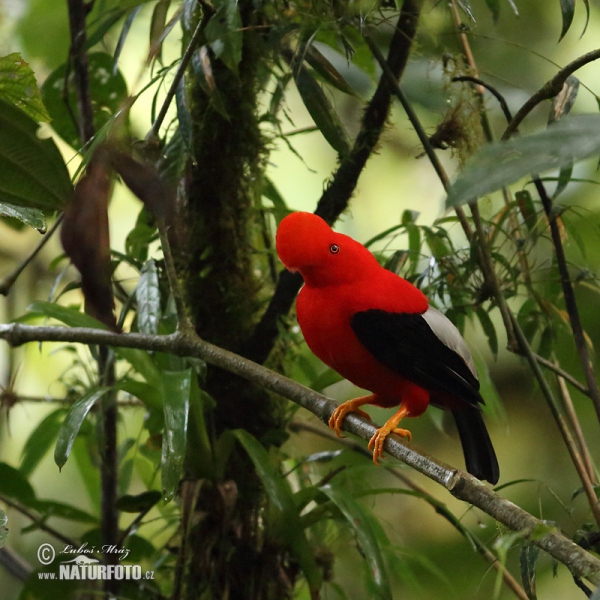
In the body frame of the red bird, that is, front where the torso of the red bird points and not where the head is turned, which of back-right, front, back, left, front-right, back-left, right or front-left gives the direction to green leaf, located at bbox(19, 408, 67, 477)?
front-right

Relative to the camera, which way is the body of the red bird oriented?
to the viewer's left

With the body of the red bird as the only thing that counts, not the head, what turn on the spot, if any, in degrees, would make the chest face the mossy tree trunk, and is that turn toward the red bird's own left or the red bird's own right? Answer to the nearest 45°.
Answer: approximately 45° to the red bird's own right

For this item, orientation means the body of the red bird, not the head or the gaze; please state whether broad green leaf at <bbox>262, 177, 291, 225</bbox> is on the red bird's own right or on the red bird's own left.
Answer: on the red bird's own right
